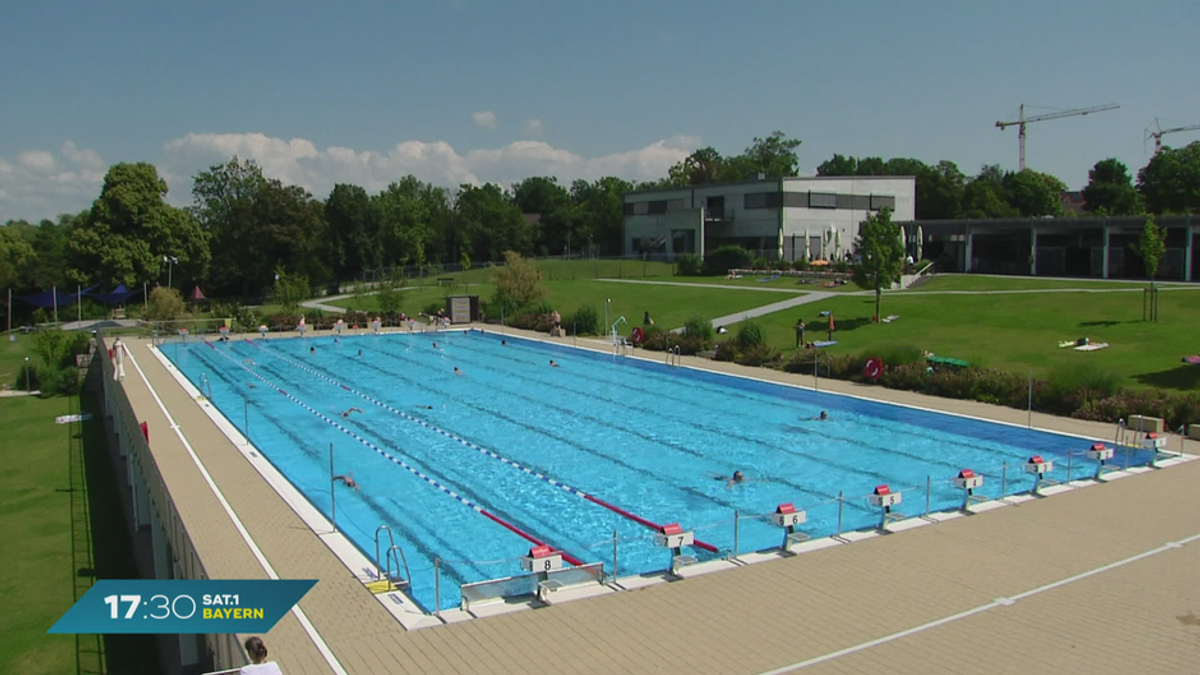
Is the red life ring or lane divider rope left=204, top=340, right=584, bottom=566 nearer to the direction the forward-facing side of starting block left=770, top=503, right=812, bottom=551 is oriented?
the lane divider rope

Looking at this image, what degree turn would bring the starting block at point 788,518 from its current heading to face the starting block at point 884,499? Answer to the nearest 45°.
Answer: approximately 90° to its right

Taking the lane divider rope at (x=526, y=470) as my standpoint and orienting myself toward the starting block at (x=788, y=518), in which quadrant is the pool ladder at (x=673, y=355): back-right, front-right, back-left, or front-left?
back-left

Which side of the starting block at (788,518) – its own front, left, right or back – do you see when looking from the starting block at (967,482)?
right

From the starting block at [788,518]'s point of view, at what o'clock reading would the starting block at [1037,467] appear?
the starting block at [1037,467] is roughly at 3 o'clock from the starting block at [788,518].

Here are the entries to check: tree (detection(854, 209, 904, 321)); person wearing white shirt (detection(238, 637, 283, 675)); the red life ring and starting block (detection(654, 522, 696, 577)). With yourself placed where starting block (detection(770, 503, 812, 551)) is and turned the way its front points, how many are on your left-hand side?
2

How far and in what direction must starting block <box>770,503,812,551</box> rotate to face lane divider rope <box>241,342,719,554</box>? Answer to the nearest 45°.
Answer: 0° — it already faces it

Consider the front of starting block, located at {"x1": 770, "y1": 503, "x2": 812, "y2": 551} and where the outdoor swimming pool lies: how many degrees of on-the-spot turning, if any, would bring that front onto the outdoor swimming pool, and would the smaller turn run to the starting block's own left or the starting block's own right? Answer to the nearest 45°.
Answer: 0° — it already faces it

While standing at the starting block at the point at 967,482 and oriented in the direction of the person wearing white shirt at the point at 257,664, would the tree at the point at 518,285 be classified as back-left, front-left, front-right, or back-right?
back-right

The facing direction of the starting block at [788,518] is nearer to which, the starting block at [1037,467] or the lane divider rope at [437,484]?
the lane divider rope

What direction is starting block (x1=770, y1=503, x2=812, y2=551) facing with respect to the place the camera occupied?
facing away from the viewer and to the left of the viewer

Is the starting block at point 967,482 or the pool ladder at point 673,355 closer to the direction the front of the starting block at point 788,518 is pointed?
the pool ladder

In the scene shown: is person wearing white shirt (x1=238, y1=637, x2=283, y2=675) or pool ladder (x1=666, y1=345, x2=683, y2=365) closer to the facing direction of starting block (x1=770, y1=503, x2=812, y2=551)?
the pool ladder
